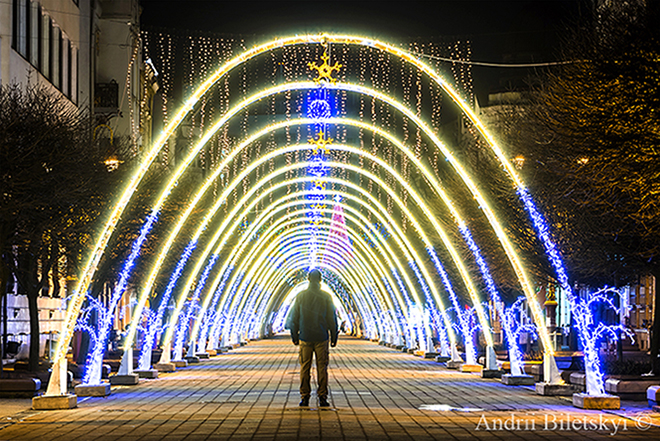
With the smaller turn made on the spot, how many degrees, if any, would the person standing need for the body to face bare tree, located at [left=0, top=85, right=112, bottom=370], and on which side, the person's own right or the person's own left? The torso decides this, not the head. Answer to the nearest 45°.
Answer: approximately 45° to the person's own left

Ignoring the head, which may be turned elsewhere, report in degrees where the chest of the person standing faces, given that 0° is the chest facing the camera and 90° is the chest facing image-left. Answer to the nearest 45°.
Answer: approximately 180°

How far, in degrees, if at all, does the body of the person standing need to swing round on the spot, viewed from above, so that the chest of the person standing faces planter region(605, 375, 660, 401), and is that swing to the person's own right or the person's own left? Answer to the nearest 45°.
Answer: approximately 90° to the person's own right

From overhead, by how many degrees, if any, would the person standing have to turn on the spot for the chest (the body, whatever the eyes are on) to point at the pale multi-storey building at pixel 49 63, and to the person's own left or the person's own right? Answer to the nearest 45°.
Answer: approximately 45° to the person's own left
